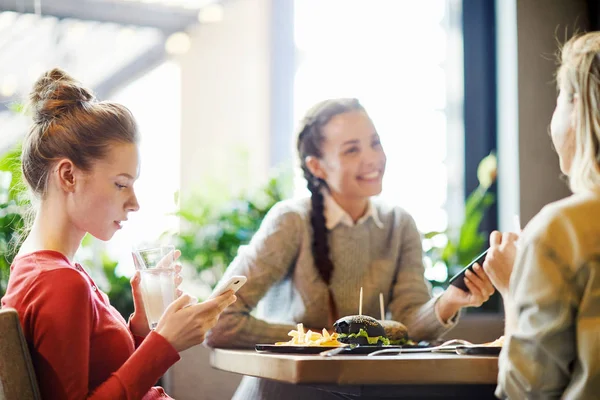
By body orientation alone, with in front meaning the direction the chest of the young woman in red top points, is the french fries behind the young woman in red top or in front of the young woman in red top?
in front

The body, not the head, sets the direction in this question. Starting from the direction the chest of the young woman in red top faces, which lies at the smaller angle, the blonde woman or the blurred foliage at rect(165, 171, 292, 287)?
the blonde woman

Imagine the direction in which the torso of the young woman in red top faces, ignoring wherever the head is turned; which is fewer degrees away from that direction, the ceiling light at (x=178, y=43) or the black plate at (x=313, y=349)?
the black plate

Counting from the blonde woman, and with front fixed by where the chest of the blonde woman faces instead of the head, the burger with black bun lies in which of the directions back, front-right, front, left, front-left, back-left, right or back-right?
front

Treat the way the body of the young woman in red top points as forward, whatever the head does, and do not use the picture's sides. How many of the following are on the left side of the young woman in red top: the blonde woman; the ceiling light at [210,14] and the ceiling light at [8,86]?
2

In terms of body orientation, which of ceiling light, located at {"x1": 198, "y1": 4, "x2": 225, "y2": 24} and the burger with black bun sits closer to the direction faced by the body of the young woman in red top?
the burger with black bun

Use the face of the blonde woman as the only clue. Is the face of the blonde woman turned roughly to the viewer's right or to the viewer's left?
to the viewer's left

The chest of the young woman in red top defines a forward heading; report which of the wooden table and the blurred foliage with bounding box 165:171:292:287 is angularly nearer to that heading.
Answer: the wooden table

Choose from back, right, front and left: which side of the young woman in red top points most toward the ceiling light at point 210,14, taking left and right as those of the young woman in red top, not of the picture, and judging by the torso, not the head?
left

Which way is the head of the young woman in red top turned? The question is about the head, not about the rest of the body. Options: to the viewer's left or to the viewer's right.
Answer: to the viewer's right

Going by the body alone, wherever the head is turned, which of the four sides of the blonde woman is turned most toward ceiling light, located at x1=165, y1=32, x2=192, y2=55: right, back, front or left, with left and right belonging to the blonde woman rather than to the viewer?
front

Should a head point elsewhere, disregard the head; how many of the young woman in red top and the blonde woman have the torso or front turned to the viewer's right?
1

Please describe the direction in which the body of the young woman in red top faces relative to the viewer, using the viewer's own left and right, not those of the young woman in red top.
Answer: facing to the right of the viewer

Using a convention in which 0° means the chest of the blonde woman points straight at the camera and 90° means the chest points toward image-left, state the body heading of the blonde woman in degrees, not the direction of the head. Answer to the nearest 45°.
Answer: approximately 135°

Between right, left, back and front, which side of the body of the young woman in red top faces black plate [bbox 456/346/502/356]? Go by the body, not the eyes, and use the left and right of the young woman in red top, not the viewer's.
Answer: front

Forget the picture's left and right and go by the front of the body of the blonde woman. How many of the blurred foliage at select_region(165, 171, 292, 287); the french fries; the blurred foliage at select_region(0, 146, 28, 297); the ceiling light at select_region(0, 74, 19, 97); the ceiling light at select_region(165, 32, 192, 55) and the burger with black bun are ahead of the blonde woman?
6

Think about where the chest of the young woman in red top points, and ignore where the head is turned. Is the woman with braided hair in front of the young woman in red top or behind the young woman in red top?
in front

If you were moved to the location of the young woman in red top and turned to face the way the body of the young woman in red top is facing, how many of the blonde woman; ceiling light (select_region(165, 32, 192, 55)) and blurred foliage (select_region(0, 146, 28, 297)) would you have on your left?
2
